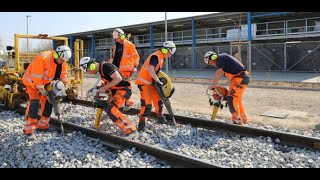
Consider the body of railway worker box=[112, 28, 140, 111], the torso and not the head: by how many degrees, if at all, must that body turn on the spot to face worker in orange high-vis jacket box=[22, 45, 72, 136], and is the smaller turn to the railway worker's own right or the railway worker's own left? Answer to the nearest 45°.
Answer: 0° — they already face them

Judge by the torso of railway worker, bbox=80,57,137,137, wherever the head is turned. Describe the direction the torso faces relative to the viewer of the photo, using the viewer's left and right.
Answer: facing to the left of the viewer

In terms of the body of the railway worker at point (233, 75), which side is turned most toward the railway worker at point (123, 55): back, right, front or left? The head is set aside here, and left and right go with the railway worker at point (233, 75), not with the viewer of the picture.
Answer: front

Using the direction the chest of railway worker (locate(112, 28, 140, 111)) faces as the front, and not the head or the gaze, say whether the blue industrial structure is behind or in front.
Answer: behind

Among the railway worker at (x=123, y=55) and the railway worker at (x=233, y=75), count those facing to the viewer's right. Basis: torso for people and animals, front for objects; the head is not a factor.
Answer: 0

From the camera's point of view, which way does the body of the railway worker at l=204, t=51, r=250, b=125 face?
to the viewer's left

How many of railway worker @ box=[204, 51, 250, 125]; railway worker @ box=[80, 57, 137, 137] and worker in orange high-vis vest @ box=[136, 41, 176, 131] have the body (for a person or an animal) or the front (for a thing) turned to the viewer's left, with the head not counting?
2
